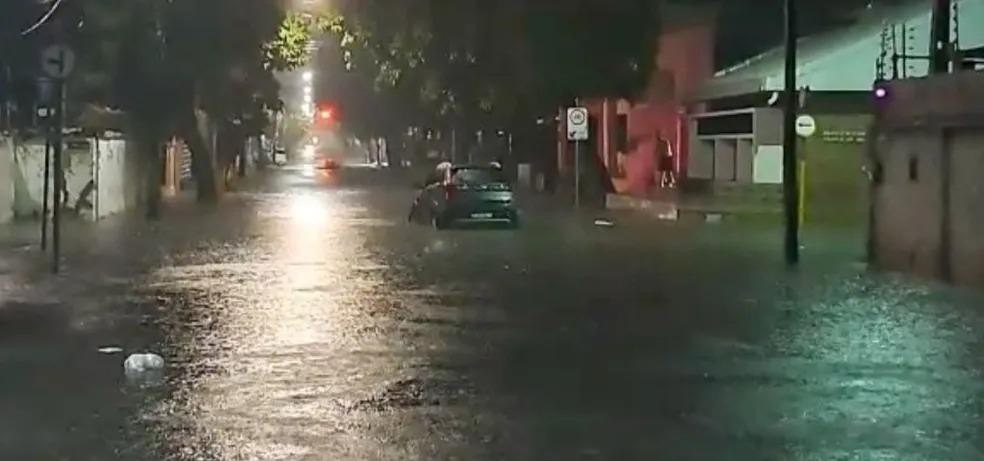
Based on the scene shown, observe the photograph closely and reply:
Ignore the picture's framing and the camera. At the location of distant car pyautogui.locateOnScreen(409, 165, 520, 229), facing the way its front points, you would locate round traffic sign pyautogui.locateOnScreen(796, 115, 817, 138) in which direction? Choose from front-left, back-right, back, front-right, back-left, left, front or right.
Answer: back-right

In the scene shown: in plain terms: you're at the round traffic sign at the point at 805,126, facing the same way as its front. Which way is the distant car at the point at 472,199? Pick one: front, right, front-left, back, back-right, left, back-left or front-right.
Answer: right

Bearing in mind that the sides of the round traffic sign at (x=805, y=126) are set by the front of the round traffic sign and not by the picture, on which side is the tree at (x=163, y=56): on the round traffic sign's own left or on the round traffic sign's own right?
on the round traffic sign's own right

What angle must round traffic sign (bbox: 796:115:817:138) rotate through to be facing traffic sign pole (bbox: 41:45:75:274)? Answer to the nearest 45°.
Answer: approximately 45° to its right

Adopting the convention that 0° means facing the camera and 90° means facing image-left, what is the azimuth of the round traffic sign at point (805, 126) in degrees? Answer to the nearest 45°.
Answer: approximately 0°

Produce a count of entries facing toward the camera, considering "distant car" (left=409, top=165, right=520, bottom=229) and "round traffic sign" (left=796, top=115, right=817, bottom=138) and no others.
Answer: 1

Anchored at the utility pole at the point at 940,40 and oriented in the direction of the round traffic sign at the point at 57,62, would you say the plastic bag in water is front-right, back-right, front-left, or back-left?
front-left

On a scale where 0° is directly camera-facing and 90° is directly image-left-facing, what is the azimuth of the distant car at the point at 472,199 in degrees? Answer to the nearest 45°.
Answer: approximately 135°

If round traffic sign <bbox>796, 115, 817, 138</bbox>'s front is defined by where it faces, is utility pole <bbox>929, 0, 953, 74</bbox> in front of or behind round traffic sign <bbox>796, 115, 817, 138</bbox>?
in front

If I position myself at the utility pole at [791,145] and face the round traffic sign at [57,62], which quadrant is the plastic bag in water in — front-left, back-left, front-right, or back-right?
front-left

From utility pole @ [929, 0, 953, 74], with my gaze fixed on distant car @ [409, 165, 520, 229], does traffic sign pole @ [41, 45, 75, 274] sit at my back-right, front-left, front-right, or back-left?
front-left
